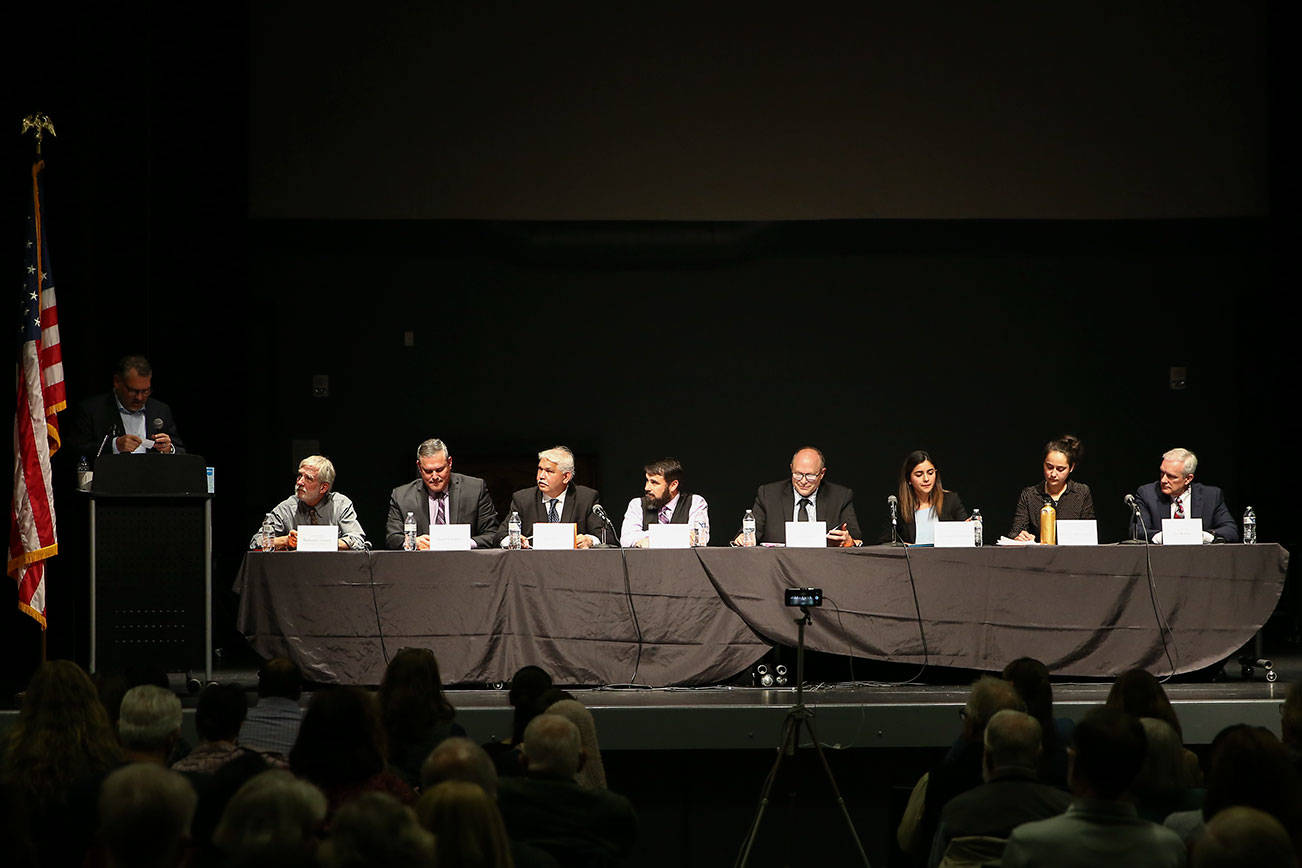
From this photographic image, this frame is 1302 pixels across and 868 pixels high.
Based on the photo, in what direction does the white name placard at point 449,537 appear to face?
toward the camera

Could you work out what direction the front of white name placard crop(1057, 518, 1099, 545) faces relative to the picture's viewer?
facing the viewer

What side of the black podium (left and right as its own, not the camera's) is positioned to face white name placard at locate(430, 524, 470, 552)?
left

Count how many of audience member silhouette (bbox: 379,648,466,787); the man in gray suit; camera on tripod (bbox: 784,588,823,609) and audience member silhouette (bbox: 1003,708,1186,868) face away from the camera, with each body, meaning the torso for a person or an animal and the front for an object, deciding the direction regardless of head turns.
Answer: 3

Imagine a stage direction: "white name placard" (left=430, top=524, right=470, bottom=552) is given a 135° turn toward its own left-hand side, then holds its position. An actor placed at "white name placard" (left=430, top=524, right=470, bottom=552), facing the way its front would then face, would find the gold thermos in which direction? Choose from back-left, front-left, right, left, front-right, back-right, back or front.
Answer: front-right

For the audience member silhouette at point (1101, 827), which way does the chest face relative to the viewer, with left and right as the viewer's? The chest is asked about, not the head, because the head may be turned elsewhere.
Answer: facing away from the viewer

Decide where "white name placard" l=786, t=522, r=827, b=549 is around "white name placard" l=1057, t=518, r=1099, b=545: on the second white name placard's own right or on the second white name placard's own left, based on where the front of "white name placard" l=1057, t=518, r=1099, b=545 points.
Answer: on the second white name placard's own right

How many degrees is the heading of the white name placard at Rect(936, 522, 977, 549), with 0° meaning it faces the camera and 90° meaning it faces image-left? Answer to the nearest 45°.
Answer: approximately 0°

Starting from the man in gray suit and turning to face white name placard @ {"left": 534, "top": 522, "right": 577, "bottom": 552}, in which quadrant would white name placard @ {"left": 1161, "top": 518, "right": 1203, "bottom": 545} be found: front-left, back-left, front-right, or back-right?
front-left

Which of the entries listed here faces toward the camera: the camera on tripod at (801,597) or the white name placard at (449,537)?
the white name placard

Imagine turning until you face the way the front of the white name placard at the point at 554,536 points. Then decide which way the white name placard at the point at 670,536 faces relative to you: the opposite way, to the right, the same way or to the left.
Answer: the same way

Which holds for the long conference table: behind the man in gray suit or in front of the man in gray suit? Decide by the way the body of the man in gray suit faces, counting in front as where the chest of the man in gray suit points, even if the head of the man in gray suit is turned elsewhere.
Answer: in front

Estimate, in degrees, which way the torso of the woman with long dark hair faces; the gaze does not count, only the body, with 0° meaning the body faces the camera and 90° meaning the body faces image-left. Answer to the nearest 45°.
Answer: approximately 0°

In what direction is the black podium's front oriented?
toward the camera

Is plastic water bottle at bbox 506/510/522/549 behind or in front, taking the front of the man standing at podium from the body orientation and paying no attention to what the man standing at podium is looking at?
in front

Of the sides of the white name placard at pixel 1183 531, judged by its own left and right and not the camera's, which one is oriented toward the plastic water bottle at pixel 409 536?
right

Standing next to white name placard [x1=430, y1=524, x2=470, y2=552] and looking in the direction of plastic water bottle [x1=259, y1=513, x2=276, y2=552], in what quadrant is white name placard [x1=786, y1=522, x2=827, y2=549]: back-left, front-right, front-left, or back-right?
back-right

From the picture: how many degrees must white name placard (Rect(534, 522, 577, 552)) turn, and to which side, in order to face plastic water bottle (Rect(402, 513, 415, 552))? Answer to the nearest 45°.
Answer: approximately 135° to its right

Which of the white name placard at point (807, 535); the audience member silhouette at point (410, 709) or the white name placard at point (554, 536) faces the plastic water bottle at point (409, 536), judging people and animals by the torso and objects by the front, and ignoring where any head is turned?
the audience member silhouette

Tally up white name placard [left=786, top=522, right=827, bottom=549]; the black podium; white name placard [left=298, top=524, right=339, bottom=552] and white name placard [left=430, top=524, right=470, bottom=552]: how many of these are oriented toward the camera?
4

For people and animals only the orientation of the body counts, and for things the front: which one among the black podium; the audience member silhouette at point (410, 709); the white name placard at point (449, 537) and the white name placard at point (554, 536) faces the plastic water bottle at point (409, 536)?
the audience member silhouette

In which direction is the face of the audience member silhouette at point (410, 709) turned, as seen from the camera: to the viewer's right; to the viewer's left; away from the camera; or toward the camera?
away from the camera

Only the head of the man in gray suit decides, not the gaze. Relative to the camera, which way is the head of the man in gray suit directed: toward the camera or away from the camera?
toward the camera

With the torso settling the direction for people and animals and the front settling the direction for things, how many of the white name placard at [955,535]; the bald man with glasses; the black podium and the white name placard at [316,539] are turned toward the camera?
4
